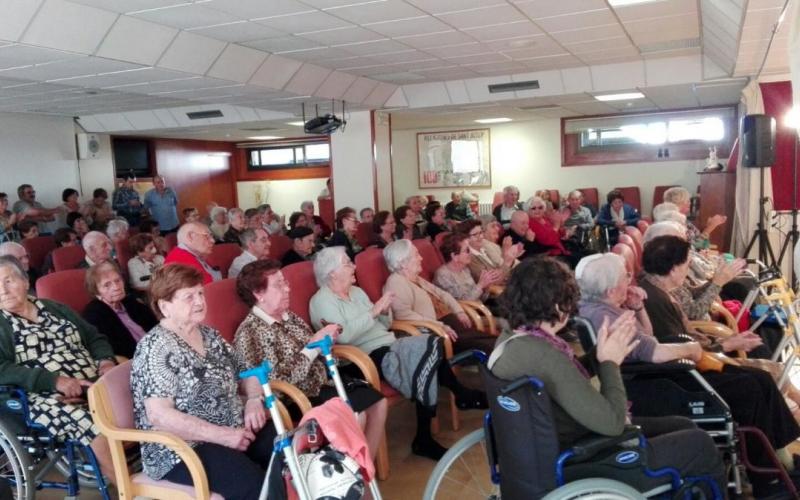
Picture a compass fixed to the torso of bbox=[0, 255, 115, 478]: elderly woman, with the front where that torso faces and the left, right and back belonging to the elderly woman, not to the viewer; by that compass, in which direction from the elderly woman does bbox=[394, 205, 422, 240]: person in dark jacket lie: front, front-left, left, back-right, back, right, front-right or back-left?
left

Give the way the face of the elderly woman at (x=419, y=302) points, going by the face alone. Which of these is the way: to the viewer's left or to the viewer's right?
to the viewer's right

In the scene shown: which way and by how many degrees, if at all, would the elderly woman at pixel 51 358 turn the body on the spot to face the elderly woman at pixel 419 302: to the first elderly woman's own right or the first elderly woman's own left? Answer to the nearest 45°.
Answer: approximately 45° to the first elderly woman's own left

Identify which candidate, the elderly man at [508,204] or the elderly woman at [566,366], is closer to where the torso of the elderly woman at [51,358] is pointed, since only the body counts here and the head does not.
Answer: the elderly woman

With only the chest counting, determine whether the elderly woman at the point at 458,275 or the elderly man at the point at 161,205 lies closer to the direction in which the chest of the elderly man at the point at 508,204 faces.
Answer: the elderly woman

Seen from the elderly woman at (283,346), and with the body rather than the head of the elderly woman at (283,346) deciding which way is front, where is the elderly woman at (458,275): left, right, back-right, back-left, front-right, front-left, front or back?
left

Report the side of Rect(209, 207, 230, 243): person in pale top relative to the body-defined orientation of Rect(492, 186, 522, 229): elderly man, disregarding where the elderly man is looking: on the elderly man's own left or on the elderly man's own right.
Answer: on the elderly man's own right

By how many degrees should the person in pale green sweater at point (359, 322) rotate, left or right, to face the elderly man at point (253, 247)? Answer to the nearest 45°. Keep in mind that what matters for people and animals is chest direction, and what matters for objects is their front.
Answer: approximately 135° to their left

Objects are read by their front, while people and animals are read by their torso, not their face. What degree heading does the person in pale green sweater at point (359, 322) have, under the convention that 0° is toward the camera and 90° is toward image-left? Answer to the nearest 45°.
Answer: approximately 270°

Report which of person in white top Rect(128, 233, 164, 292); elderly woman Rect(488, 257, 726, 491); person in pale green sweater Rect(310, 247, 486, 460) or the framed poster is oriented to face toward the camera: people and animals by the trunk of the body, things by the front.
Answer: the framed poster

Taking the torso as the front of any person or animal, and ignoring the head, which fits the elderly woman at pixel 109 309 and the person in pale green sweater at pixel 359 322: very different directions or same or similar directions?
same or similar directions
